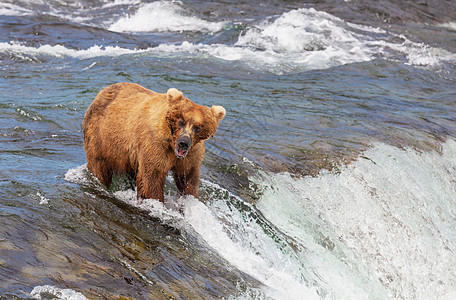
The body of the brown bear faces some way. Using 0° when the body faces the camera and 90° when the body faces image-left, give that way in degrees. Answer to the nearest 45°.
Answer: approximately 315°
